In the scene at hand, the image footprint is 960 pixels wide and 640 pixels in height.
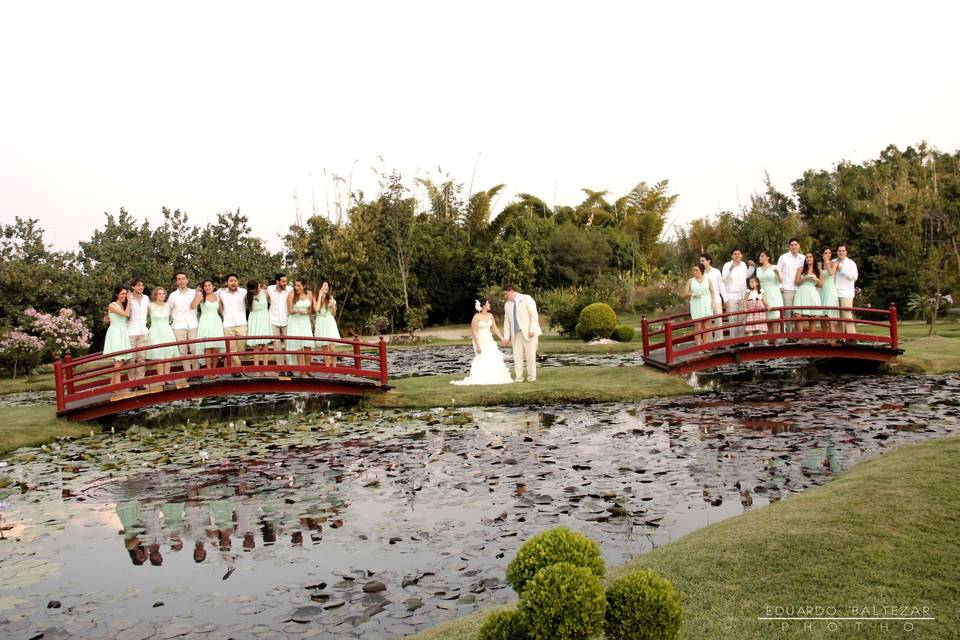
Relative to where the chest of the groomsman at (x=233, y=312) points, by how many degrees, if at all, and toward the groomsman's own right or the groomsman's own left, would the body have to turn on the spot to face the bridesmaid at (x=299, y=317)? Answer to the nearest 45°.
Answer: approximately 90° to the groomsman's own left

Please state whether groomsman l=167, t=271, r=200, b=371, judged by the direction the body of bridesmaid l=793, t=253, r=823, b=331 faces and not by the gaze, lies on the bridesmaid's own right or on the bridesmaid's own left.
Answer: on the bridesmaid's own right

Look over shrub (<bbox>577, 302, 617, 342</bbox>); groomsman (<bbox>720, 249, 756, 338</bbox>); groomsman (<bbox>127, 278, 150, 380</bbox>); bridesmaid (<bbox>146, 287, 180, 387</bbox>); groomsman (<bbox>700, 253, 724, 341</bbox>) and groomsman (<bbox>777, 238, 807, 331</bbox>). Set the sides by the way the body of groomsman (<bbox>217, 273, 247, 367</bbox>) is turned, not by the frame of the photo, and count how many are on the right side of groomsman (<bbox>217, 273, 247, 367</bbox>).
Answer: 2

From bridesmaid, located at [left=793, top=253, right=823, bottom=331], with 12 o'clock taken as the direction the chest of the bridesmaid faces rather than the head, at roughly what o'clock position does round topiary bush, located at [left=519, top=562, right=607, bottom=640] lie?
The round topiary bush is roughly at 12 o'clock from the bridesmaid.

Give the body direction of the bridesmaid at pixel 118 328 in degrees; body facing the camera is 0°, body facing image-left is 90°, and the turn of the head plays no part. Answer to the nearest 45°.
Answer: approximately 315°

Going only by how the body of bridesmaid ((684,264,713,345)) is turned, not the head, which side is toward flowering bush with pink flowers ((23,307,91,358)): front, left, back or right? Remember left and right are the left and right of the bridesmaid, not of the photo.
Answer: right

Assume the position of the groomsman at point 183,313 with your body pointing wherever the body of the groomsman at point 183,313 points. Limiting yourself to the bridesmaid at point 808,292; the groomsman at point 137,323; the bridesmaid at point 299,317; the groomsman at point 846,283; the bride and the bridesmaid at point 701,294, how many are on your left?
5

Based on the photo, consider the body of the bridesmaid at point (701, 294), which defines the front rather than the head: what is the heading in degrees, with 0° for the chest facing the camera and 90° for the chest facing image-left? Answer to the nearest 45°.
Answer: approximately 0°

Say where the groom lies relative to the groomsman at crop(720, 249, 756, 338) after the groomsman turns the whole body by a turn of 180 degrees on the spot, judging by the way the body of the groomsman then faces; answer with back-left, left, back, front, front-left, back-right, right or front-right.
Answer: back-left

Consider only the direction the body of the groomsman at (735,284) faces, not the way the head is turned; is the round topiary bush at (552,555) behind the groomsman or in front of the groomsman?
in front

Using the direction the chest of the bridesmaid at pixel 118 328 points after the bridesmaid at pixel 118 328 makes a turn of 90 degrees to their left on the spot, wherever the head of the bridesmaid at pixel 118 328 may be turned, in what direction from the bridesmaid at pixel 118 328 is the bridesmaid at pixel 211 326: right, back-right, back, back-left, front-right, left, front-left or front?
front-right

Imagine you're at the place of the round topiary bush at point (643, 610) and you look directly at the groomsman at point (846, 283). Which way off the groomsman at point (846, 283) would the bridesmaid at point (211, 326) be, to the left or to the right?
left
